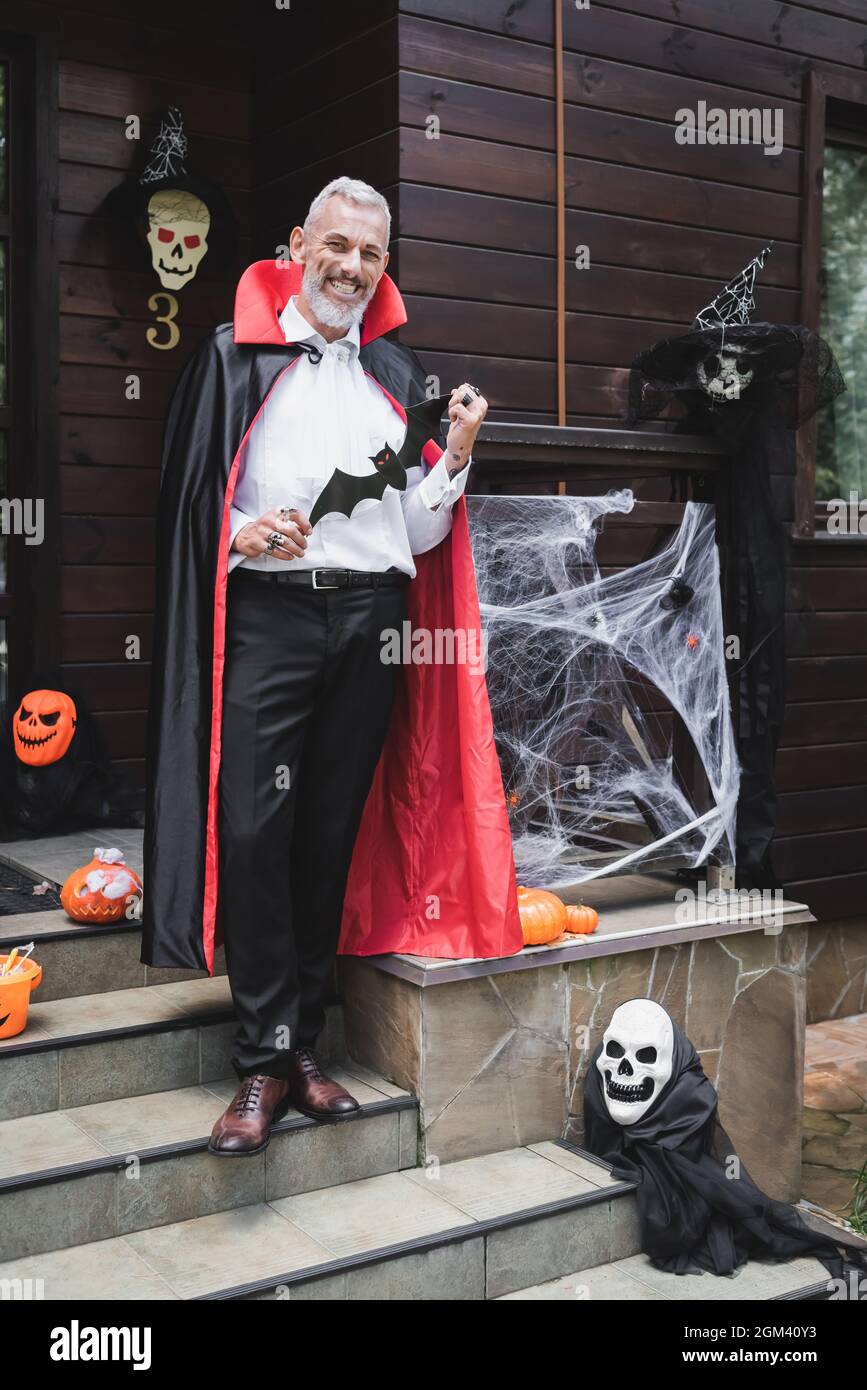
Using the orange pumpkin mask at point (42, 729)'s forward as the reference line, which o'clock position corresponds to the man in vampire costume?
The man in vampire costume is roughly at 10 o'clock from the orange pumpkin mask.

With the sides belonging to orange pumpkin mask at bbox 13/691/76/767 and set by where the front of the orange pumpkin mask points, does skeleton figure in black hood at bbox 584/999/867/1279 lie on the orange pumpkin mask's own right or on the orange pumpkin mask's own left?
on the orange pumpkin mask's own left

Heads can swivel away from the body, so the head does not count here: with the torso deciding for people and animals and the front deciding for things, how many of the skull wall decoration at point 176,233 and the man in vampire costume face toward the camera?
2

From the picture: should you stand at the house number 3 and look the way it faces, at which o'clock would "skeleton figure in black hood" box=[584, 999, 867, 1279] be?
The skeleton figure in black hood is roughly at 11 o'clock from the house number 3.

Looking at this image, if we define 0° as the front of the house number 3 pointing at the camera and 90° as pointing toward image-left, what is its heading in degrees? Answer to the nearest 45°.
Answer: approximately 0°

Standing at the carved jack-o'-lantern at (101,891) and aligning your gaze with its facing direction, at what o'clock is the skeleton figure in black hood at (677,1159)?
The skeleton figure in black hood is roughly at 10 o'clock from the carved jack-o'-lantern.
